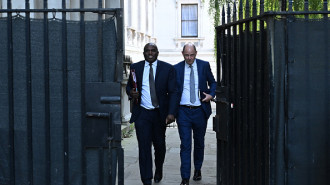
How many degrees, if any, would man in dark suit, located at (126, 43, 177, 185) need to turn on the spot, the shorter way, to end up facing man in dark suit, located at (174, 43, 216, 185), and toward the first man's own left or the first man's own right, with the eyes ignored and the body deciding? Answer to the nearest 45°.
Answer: approximately 135° to the first man's own left

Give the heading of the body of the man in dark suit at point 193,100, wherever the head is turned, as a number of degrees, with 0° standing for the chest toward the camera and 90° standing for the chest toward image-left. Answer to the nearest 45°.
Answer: approximately 0°

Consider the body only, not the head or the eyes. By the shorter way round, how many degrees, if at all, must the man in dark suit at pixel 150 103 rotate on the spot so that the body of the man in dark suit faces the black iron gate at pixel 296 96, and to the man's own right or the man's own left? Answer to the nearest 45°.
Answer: approximately 45° to the man's own left

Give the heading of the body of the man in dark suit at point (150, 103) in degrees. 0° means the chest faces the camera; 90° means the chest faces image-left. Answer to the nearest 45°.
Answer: approximately 0°

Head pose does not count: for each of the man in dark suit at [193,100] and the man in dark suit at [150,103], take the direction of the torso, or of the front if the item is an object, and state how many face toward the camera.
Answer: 2

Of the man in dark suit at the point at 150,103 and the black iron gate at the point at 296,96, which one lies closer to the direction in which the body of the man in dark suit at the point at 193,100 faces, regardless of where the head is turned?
the black iron gate

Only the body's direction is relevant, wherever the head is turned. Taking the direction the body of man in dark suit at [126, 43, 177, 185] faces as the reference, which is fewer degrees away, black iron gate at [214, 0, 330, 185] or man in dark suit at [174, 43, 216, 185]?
the black iron gate

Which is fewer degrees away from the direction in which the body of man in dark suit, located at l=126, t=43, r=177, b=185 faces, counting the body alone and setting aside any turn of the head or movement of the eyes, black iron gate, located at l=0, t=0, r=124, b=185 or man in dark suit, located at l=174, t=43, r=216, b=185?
the black iron gate
